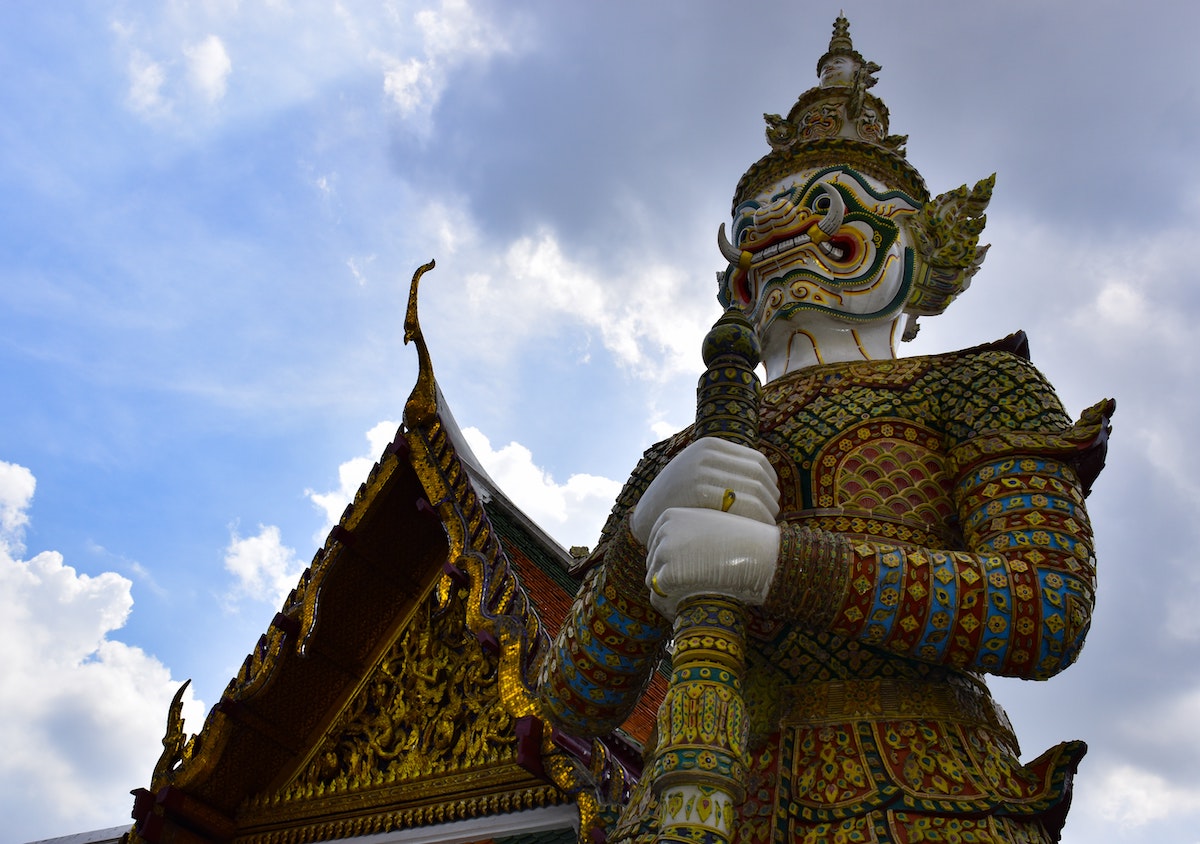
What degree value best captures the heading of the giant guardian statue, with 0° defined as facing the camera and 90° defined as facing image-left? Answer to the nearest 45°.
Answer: approximately 45°
